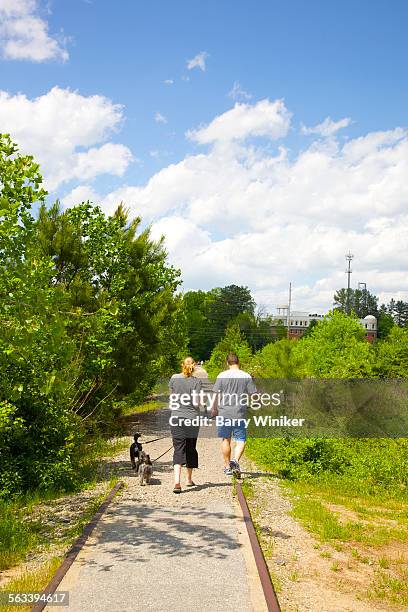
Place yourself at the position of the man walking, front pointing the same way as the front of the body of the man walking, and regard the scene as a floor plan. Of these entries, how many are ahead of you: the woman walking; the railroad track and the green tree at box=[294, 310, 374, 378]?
1

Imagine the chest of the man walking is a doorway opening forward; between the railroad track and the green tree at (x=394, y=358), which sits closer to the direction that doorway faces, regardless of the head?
the green tree

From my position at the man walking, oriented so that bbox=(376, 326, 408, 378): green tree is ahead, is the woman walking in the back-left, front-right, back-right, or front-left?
back-left

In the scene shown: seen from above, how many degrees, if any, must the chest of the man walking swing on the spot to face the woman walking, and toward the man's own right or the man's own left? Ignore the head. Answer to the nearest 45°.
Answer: approximately 135° to the man's own left

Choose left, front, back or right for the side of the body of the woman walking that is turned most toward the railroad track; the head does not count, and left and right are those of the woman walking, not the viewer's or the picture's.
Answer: back

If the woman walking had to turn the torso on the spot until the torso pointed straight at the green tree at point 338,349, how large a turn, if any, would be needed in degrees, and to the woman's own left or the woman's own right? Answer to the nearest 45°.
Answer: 0° — they already face it

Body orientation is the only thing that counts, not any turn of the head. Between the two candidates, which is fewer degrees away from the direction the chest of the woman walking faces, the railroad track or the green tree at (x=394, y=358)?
the green tree

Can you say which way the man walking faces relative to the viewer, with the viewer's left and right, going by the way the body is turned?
facing away from the viewer

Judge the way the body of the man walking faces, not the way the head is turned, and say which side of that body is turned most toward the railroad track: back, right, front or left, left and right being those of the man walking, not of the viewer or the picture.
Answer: back

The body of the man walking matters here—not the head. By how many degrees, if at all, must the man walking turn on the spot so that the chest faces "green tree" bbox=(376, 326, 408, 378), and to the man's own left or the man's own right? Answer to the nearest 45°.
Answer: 0° — they already face it

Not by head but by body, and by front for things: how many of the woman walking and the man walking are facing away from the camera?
2

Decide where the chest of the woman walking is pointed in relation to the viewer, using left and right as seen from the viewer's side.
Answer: facing away from the viewer

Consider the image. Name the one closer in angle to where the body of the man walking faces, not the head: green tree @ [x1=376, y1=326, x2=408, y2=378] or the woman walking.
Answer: the green tree
